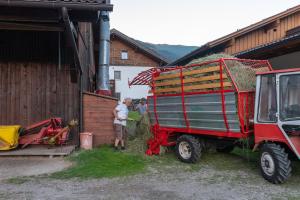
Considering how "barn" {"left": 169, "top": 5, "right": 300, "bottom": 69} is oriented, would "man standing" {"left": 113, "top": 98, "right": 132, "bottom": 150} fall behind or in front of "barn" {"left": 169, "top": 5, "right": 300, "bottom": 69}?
in front

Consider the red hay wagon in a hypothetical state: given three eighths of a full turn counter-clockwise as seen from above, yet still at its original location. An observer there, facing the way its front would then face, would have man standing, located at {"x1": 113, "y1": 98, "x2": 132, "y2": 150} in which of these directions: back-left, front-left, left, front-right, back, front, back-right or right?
front-left

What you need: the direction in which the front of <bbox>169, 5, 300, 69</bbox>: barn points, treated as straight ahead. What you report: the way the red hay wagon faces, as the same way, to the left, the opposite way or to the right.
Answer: to the left

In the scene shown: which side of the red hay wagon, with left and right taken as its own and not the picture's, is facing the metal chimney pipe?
back

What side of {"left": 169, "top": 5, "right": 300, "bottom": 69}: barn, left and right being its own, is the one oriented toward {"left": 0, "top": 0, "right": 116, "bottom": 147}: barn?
front

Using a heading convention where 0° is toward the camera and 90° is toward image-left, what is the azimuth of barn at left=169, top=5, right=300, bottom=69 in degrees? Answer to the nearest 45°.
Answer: approximately 45°
